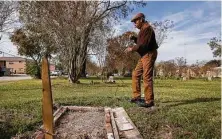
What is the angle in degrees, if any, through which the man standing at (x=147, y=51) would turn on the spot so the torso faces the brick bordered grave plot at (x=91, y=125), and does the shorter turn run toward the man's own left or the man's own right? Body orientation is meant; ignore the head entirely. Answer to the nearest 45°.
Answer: approximately 45° to the man's own left

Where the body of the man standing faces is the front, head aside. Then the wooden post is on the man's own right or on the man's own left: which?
on the man's own left

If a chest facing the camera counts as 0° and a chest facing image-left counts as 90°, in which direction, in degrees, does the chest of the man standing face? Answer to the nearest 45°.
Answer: approximately 90°
